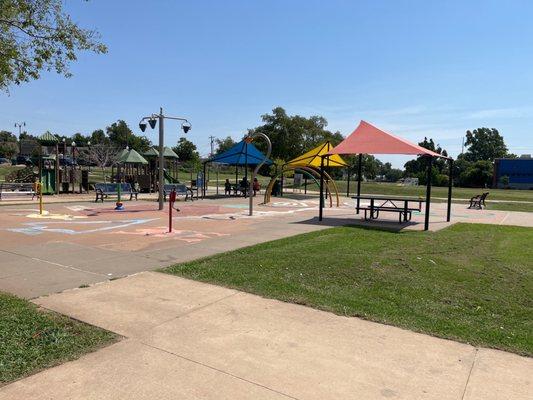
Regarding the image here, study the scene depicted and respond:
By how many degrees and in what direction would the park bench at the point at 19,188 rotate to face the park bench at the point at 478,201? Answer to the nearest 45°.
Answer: approximately 45° to its left

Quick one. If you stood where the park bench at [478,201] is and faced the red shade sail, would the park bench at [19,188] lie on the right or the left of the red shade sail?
right

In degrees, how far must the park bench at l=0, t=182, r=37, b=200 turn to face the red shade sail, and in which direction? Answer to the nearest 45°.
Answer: approximately 45° to its left
